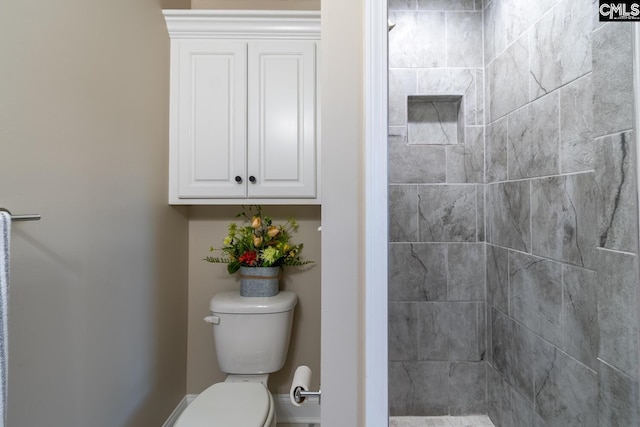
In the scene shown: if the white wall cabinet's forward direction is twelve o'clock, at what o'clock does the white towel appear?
The white towel is roughly at 1 o'clock from the white wall cabinet.

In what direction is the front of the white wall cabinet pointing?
toward the camera
